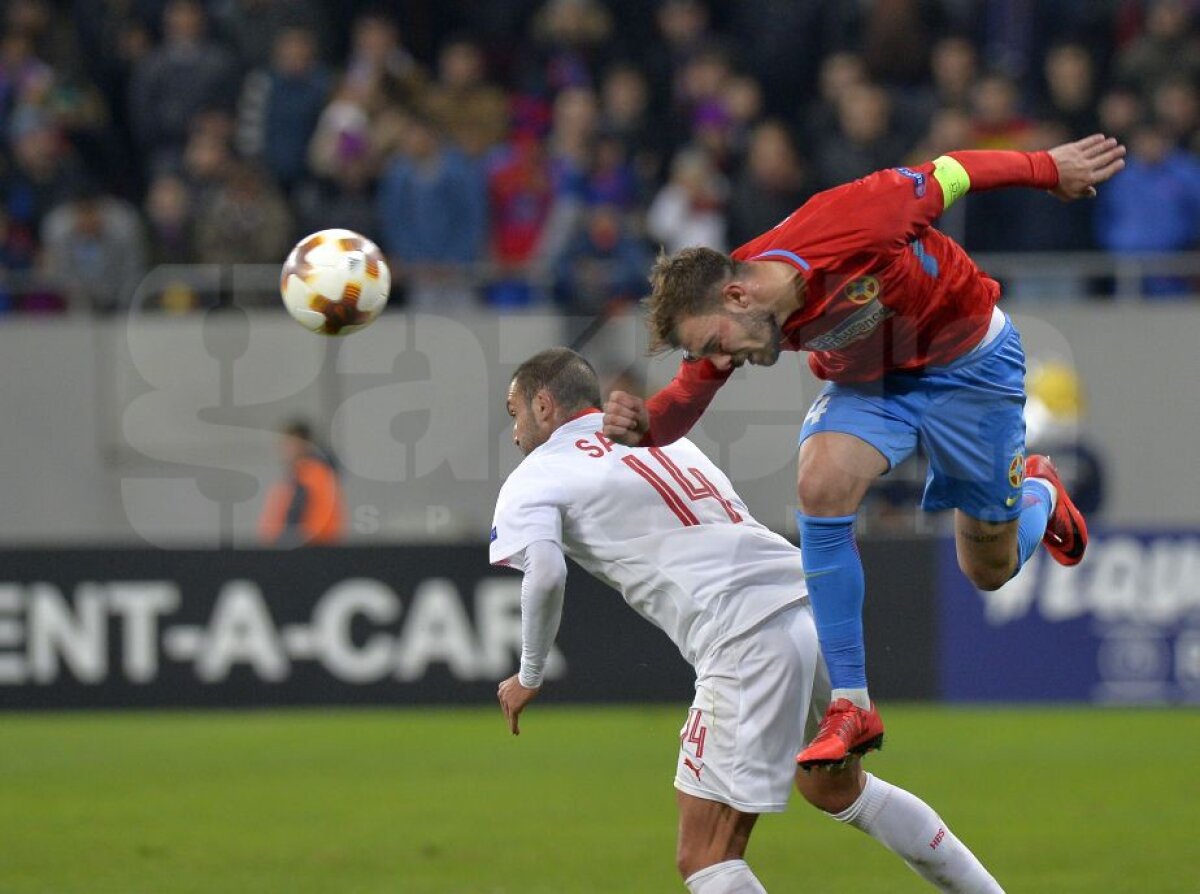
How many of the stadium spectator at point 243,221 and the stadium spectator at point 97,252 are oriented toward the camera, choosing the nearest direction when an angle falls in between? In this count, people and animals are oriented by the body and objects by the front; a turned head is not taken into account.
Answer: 2

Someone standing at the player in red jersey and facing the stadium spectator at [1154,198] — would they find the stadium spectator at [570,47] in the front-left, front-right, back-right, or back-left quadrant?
front-left

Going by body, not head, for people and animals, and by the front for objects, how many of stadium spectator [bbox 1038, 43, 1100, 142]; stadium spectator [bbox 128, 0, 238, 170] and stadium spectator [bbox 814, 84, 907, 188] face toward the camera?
3

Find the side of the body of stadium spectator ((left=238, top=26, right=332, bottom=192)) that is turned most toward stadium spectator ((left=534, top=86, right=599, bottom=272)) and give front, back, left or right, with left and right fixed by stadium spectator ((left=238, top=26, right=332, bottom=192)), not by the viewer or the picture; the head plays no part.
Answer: left

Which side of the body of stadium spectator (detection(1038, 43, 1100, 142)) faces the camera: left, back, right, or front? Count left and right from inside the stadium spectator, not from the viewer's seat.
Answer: front

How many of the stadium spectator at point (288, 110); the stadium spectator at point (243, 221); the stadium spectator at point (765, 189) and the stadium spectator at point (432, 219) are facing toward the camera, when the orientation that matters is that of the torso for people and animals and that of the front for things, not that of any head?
4

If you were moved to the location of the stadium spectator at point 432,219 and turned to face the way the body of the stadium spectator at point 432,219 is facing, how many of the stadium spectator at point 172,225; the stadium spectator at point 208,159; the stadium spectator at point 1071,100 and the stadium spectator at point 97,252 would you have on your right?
3

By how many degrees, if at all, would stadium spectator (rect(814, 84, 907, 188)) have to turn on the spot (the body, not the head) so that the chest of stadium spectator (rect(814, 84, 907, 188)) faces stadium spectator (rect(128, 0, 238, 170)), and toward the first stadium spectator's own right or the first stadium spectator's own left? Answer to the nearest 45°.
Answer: approximately 90° to the first stadium spectator's own right

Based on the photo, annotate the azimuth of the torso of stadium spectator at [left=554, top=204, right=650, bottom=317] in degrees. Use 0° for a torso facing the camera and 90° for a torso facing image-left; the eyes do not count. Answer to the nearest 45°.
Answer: approximately 0°

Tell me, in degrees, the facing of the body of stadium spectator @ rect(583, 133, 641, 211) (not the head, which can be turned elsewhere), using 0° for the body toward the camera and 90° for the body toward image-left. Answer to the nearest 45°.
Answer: approximately 0°

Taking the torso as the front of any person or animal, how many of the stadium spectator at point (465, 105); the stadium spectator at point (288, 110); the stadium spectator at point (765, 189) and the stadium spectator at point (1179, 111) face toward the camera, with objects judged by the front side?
4

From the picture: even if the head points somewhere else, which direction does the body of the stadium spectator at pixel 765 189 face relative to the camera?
toward the camera
